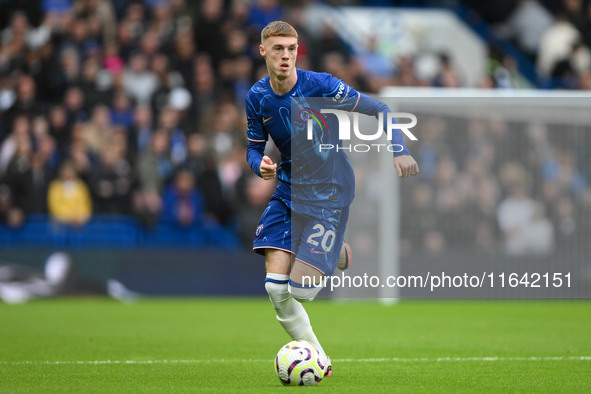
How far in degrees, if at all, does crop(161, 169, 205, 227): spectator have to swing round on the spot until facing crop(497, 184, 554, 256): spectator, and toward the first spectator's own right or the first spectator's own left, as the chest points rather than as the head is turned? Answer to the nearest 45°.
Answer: approximately 45° to the first spectator's own left

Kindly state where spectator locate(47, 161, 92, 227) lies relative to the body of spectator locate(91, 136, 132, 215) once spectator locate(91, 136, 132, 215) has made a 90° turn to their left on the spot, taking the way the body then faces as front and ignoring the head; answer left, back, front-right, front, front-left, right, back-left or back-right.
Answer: back

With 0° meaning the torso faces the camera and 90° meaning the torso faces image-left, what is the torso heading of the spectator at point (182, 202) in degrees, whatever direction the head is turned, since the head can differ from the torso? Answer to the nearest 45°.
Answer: approximately 0°

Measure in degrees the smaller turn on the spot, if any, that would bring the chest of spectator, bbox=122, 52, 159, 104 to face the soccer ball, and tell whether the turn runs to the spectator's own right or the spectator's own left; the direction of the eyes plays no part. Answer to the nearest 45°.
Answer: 0° — they already face it

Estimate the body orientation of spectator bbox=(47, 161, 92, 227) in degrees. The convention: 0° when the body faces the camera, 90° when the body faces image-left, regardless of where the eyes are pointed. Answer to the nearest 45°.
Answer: approximately 0°

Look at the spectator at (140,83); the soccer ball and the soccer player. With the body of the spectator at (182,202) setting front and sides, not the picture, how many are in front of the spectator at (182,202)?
2

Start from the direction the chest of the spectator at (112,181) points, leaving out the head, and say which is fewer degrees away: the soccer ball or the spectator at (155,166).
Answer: the soccer ball

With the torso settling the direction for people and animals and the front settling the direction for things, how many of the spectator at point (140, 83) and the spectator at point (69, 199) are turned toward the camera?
2

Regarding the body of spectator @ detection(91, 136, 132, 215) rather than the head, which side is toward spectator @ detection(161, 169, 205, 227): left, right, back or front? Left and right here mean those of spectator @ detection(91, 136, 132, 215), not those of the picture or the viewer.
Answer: left

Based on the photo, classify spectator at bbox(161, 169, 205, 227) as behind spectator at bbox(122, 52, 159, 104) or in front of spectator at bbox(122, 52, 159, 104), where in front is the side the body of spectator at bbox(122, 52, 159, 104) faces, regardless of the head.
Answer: in front

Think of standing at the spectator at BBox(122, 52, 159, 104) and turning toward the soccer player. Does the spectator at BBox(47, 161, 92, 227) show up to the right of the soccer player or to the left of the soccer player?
right
